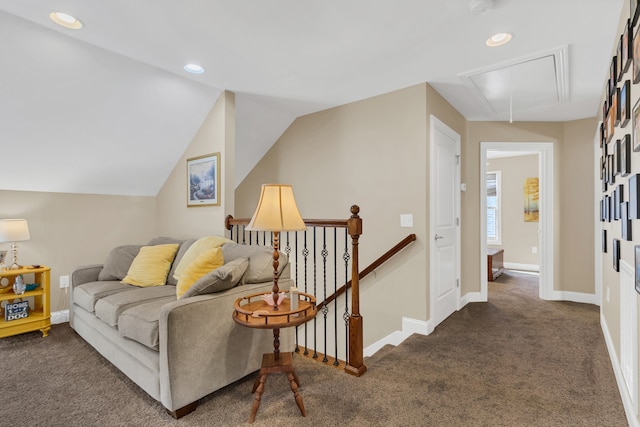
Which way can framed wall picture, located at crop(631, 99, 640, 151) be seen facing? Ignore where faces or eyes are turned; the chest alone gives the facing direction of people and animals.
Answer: to the viewer's left

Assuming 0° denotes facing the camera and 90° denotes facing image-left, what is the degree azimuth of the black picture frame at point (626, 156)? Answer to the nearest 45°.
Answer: approximately 90°

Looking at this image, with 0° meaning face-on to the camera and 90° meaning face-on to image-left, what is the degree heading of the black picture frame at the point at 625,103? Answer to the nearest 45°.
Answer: approximately 90°

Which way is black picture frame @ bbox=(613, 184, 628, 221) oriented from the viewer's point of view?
to the viewer's left

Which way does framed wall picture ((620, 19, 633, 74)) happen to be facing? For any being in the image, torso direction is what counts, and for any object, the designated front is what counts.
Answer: to the viewer's left

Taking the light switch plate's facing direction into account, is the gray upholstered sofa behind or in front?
in front

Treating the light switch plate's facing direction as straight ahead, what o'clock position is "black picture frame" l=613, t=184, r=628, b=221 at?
The black picture frame is roughly at 10 o'clock from the light switch plate.

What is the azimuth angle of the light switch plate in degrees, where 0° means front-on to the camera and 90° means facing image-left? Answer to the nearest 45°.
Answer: approximately 0°

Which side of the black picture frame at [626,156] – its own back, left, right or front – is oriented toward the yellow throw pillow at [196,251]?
front

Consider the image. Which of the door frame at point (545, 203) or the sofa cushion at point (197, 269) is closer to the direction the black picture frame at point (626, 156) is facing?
the sofa cushion

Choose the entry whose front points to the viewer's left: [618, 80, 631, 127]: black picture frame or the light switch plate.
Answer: the black picture frame

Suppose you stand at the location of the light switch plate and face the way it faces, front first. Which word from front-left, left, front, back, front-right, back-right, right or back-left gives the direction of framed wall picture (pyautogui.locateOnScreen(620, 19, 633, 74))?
front-left

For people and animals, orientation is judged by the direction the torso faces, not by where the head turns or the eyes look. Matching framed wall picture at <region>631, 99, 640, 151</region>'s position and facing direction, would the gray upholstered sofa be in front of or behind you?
in front
